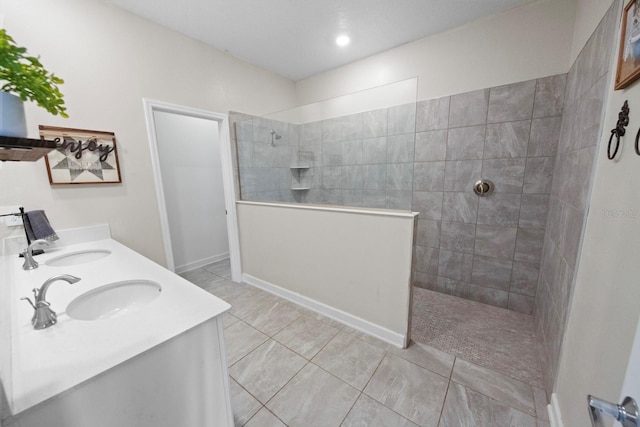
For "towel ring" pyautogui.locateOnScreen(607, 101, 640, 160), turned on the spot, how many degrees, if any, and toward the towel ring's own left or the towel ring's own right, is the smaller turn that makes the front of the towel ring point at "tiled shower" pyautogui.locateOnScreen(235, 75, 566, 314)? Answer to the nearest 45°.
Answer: approximately 90° to the towel ring's own right

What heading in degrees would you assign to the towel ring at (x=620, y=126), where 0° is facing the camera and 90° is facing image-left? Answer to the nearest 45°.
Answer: approximately 45°

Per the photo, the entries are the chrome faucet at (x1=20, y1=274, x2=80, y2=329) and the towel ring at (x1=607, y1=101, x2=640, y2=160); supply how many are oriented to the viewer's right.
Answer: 1

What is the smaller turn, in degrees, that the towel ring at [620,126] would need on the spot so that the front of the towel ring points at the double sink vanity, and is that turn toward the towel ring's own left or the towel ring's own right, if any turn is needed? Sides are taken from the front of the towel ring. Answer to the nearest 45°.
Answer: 0° — it already faces it

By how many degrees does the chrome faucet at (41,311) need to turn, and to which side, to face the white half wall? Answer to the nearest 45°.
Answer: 0° — it already faces it

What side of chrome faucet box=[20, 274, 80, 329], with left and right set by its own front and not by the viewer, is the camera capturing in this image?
right

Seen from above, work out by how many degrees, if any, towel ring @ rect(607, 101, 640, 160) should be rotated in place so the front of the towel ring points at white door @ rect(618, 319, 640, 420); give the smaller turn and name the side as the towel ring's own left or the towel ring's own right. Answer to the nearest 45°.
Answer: approximately 45° to the towel ring's own left
